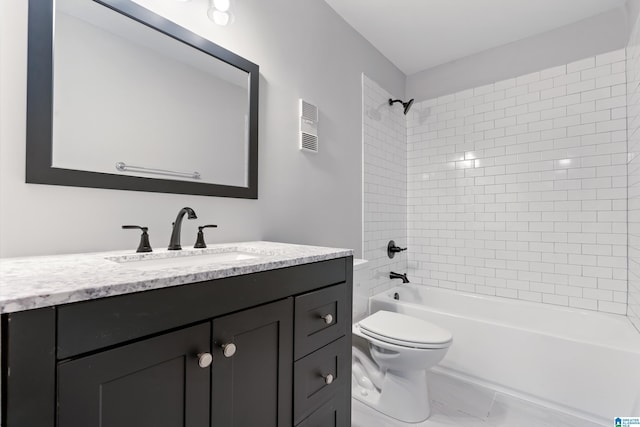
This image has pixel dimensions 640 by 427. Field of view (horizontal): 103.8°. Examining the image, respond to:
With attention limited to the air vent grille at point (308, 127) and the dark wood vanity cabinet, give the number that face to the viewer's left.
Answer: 0

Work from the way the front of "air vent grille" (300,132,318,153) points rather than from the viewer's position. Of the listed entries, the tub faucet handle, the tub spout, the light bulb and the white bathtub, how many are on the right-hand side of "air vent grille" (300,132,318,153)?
1

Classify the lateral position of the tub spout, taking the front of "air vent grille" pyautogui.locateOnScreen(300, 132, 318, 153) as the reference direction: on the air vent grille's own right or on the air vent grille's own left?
on the air vent grille's own left

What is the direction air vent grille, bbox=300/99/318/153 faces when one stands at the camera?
facing the viewer and to the right of the viewer

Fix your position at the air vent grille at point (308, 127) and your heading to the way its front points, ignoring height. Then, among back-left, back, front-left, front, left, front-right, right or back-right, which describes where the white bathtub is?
front-left

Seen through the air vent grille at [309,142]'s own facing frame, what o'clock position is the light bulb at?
The light bulb is roughly at 3 o'clock from the air vent grille.

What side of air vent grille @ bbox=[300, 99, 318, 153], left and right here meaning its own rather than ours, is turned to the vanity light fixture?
right

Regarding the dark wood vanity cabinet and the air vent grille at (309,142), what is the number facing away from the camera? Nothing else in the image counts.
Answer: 0

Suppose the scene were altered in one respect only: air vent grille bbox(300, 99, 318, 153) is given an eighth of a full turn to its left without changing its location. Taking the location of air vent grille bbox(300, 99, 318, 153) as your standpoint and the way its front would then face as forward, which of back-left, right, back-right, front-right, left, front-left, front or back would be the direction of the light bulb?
back-right
